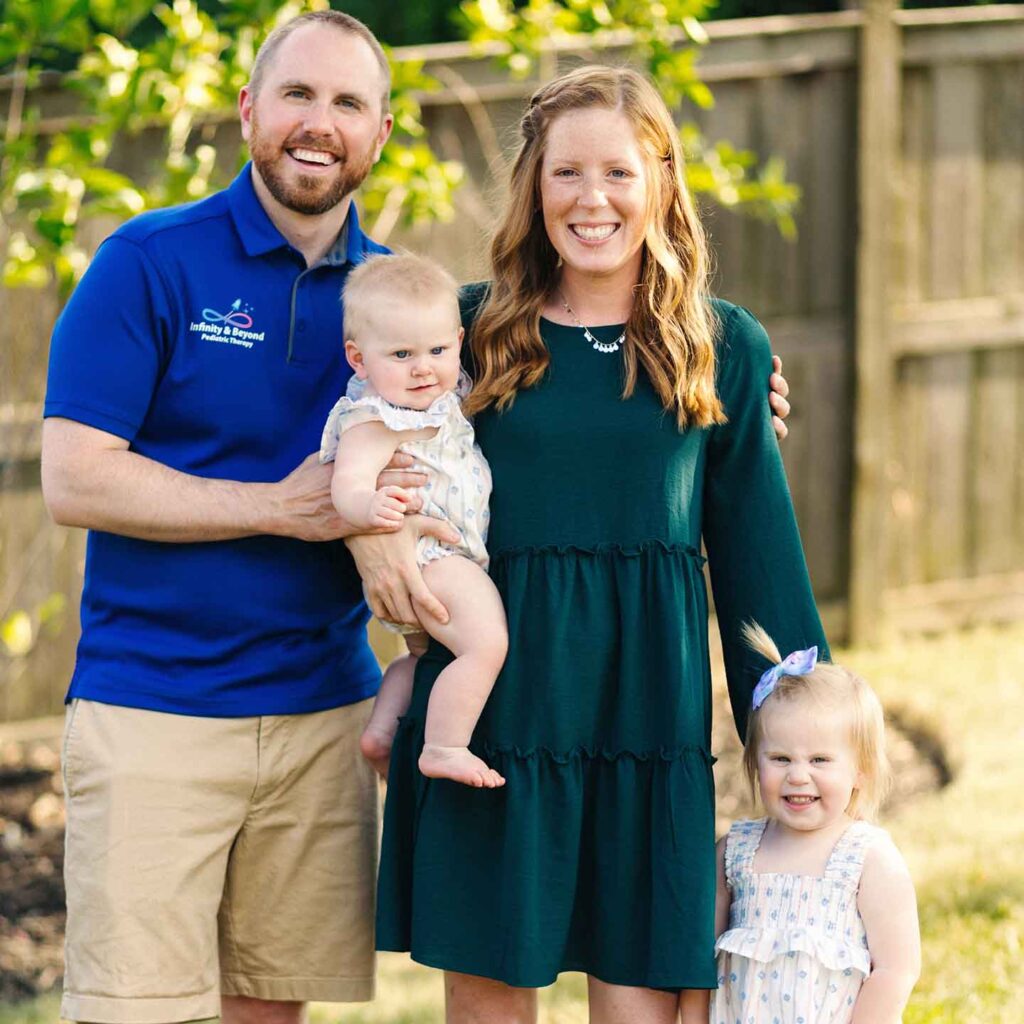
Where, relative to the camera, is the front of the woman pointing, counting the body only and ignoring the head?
toward the camera

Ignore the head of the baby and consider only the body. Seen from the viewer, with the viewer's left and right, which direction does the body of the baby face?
facing the viewer and to the right of the viewer

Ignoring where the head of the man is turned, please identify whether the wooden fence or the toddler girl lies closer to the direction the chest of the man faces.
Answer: the toddler girl

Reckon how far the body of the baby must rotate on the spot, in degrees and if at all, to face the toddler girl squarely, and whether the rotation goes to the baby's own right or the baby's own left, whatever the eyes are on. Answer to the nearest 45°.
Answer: approximately 45° to the baby's own left

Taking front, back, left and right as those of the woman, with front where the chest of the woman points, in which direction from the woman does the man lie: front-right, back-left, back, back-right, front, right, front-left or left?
right

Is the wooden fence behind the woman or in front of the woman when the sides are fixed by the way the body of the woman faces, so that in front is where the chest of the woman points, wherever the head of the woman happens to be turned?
behind

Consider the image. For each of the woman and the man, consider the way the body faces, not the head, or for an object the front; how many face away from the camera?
0

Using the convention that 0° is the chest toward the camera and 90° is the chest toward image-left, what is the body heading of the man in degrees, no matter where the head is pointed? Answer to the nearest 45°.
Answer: approximately 315°
